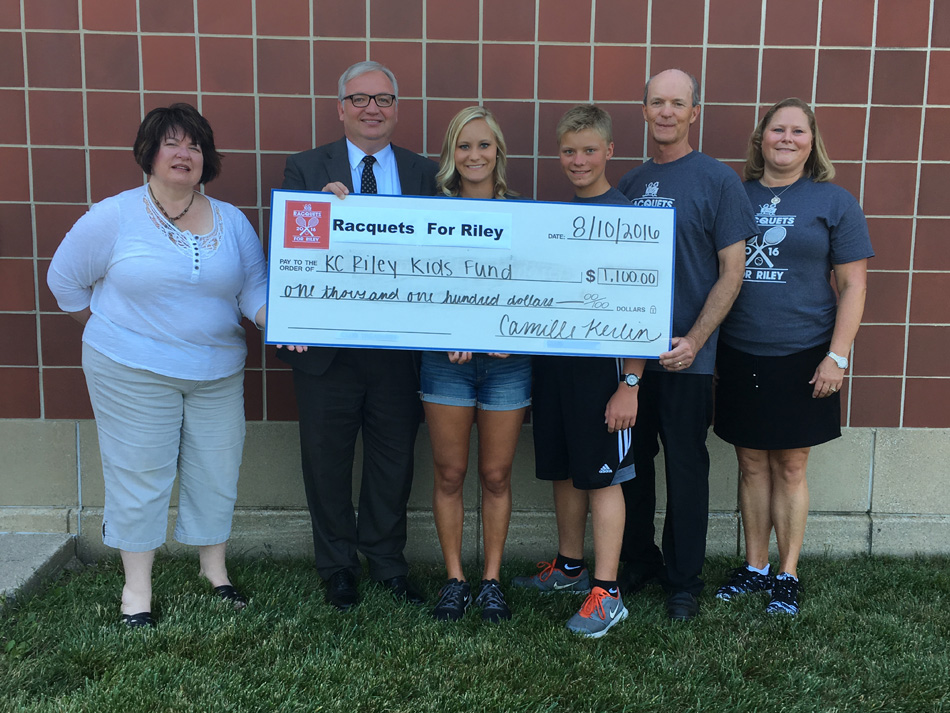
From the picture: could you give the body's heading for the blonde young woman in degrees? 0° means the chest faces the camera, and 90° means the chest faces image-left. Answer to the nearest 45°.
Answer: approximately 0°

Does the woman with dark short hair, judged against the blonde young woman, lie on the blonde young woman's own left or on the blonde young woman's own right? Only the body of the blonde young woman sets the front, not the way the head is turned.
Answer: on the blonde young woman's own right

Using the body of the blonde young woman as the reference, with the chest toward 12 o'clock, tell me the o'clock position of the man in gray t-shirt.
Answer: The man in gray t-shirt is roughly at 9 o'clock from the blonde young woman.

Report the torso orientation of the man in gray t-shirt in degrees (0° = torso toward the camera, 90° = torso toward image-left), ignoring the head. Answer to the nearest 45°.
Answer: approximately 45°

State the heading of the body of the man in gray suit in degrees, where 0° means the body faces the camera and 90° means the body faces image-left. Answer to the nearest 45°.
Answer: approximately 0°

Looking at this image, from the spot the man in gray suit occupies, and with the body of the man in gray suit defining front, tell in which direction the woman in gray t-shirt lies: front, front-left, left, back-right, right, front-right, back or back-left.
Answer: left

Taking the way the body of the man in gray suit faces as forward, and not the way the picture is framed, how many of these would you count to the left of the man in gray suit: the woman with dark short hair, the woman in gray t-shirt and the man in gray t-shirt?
2

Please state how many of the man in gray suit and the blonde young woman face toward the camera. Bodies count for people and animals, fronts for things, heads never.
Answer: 2
